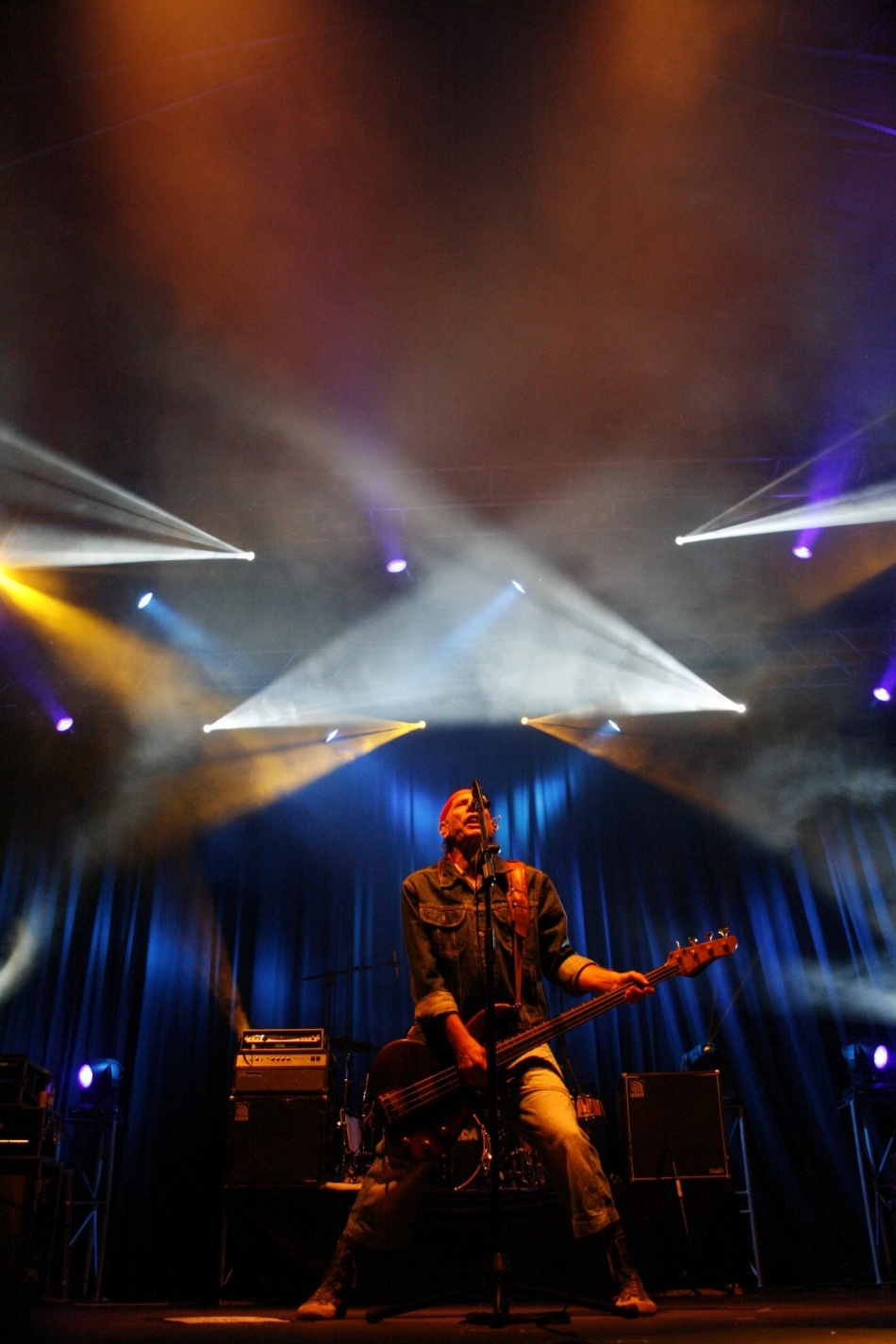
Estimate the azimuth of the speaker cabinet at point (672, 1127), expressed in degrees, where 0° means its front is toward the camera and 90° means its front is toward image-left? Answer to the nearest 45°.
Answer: approximately 0°

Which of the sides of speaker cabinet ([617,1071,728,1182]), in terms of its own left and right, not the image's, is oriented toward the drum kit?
right

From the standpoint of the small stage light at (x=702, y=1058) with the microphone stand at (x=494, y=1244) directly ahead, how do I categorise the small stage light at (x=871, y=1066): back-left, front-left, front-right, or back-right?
back-left

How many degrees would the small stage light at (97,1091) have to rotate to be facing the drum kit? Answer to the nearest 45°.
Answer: approximately 90° to its left

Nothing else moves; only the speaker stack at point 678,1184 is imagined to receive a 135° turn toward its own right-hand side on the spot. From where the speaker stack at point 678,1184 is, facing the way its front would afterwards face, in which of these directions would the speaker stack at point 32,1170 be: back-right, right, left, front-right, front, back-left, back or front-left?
front-left

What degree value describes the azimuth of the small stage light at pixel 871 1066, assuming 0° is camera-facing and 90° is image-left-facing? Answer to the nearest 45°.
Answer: approximately 315°

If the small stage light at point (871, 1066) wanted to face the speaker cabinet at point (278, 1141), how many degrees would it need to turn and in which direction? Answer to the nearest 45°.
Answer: approximately 90° to its right

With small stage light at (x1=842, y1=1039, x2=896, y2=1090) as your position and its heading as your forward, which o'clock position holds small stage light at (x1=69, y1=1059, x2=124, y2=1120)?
small stage light at (x1=69, y1=1059, x2=124, y2=1120) is roughly at 4 o'clock from small stage light at (x1=842, y1=1039, x2=896, y2=1090).

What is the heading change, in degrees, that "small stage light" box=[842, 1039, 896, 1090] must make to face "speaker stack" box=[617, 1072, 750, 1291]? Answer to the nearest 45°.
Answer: approximately 90° to its right

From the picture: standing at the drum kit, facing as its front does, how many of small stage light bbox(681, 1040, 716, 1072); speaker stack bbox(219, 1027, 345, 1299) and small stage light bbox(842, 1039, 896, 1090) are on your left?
2

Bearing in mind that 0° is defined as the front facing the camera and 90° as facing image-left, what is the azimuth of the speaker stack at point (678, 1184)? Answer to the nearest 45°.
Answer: approximately 0°

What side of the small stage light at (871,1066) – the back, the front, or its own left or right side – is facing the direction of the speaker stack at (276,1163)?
right
